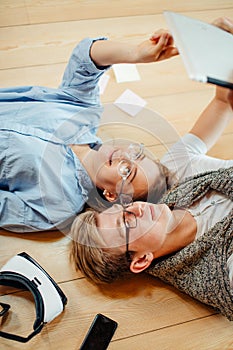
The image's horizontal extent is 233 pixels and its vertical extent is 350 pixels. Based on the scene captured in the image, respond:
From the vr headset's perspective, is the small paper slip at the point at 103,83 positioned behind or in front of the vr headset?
in front

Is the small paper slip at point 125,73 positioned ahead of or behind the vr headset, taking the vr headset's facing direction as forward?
ahead

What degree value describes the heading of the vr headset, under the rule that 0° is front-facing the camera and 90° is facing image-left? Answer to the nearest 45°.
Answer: approximately 225°
